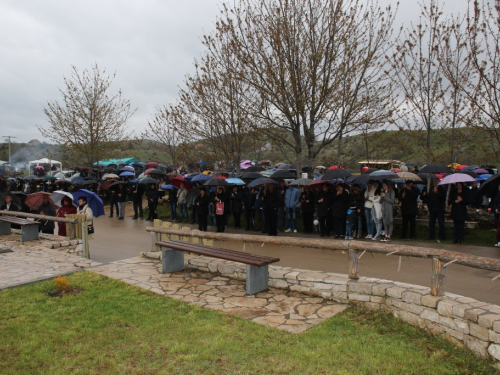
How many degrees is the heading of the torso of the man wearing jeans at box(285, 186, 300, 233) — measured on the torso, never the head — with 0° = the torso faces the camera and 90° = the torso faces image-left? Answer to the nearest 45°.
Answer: approximately 0°

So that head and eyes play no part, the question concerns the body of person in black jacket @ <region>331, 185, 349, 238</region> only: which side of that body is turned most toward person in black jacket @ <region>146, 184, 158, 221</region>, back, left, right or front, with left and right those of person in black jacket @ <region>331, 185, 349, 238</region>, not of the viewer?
right

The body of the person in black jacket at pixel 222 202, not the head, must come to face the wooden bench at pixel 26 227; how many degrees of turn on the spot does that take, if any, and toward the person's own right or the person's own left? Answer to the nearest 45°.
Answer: approximately 45° to the person's own right

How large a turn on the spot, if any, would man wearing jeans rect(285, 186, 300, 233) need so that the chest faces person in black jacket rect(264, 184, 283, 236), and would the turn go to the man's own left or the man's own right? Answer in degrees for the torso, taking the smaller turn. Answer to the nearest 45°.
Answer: approximately 45° to the man's own right

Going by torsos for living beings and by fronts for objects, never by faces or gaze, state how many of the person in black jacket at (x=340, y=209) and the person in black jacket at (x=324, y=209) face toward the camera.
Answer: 2

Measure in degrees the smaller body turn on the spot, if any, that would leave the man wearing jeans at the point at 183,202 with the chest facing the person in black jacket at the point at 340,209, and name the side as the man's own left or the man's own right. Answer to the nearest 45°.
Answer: approximately 90° to the man's own left

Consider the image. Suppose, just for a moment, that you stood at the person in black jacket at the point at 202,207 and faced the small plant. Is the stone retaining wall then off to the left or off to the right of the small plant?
left

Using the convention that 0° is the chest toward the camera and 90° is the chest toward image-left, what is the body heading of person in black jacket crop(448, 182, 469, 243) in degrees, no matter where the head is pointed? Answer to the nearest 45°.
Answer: approximately 0°

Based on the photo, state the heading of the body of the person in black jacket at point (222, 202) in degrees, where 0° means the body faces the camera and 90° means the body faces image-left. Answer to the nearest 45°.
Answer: approximately 45°
